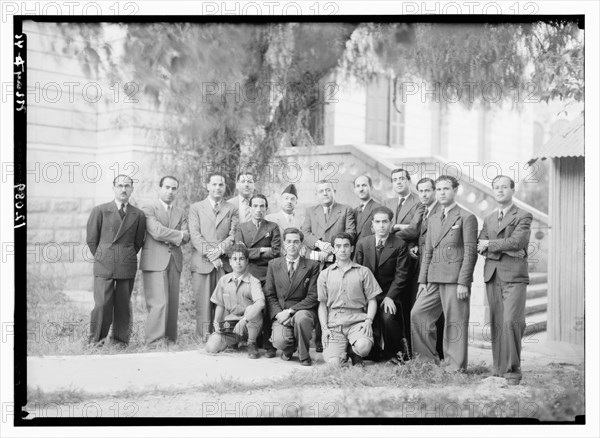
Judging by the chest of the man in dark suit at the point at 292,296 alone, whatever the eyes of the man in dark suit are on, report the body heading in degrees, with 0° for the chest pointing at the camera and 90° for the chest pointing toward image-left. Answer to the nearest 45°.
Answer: approximately 0°

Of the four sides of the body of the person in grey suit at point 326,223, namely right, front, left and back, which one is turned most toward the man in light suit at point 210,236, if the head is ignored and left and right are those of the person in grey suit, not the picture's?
right

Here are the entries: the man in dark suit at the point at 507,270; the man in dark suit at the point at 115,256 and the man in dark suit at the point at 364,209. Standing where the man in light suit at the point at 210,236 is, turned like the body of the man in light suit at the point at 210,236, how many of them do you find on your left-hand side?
2
